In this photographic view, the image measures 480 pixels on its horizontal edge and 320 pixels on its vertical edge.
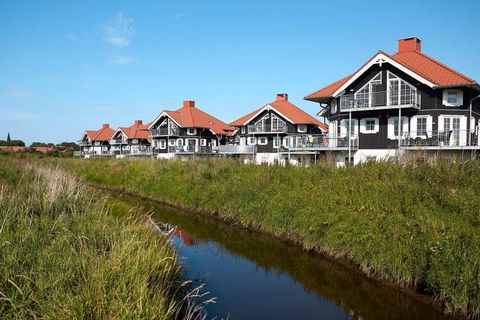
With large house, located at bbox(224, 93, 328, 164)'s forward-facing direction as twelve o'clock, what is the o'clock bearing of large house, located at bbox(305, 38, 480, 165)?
large house, located at bbox(305, 38, 480, 165) is roughly at 11 o'clock from large house, located at bbox(224, 93, 328, 164).

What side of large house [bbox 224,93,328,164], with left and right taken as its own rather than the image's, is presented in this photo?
front

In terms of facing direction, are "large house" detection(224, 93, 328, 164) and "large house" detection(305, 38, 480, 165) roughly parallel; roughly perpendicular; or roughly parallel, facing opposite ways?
roughly parallel

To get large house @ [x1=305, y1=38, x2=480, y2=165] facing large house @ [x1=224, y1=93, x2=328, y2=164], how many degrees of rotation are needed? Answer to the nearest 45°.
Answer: approximately 135° to its right

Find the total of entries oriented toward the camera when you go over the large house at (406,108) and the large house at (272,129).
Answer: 2
